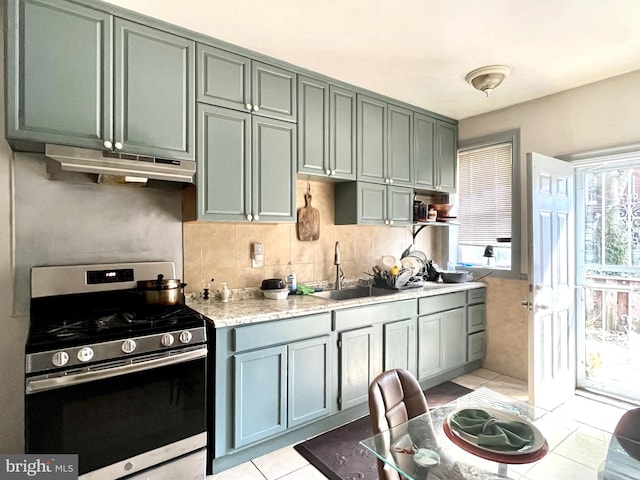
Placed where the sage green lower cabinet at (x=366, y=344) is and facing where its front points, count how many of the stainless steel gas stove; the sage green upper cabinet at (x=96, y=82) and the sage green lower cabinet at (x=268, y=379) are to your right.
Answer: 3

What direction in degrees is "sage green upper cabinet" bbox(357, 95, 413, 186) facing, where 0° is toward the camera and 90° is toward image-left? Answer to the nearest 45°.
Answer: approximately 315°

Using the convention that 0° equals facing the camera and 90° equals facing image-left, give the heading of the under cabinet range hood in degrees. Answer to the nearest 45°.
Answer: approximately 0°

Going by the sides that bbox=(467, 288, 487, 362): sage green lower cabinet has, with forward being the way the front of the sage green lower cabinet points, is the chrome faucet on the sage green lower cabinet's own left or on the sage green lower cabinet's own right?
on the sage green lower cabinet's own right

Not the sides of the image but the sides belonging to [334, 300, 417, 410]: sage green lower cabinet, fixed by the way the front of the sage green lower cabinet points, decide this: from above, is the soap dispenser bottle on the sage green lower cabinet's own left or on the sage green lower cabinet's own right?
on the sage green lower cabinet's own right

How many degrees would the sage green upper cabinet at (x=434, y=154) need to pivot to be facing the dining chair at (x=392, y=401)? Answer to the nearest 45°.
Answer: approximately 45° to its right

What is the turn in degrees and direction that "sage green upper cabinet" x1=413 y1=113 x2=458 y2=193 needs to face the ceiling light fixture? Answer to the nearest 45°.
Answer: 0° — it already faces it

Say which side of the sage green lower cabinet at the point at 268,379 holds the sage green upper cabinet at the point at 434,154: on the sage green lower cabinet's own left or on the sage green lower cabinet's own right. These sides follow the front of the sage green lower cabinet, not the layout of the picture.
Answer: on the sage green lower cabinet's own left

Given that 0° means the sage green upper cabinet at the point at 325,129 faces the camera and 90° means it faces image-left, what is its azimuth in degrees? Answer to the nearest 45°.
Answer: approximately 315°

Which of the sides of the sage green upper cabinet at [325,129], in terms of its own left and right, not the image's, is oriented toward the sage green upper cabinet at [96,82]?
right
